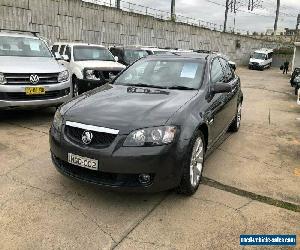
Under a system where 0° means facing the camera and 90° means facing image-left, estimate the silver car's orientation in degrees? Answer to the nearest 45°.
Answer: approximately 0°

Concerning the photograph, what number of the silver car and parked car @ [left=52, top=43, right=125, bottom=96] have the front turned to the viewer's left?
0

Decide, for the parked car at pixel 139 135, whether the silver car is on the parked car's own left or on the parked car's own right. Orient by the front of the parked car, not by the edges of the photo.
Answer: on the parked car's own right

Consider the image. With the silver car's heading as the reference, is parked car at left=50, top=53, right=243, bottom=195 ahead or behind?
ahead

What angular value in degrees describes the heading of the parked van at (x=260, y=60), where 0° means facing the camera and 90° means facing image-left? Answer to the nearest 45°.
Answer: approximately 45°

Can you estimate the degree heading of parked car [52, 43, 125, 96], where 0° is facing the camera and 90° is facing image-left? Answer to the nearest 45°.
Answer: approximately 315°

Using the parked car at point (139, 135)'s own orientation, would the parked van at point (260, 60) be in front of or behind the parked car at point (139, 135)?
behind

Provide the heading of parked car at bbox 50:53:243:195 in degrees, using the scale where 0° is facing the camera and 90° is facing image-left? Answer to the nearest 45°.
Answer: approximately 45°
